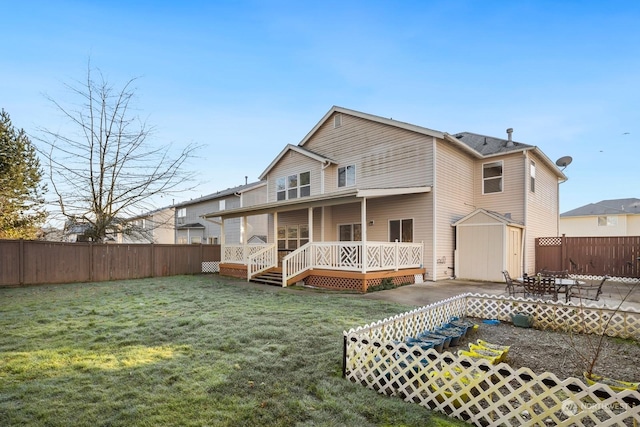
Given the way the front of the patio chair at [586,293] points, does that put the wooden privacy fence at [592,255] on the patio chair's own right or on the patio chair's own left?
on the patio chair's own right

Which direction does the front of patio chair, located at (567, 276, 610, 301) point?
to the viewer's left

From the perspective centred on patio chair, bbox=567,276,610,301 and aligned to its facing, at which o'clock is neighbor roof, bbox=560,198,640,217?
The neighbor roof is roughly at 3 o'clock from the patio chair.

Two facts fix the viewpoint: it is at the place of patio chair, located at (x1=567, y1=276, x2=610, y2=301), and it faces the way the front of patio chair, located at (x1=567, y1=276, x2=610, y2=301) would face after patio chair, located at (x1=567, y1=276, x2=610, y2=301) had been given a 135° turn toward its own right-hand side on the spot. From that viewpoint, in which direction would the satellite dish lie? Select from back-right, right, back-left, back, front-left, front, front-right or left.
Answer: front-left

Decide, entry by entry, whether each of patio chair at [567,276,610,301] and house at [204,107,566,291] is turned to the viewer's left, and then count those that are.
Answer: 1

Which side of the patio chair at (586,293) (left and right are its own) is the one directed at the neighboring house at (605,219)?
right
